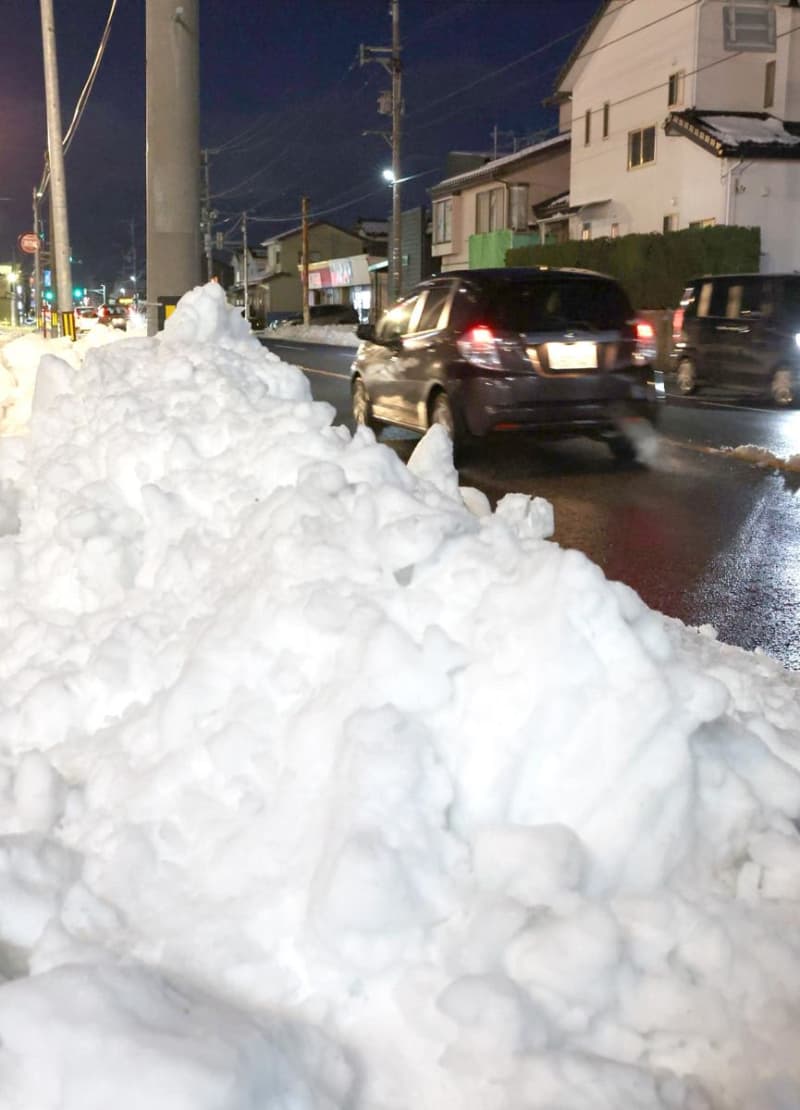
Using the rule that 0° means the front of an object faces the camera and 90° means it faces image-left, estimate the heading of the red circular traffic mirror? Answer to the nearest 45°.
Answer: approximately 0°

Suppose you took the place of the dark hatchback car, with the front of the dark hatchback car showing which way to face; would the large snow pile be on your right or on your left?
on your left

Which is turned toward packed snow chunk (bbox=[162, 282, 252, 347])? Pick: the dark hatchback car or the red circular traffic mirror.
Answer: the red circular traffic mirror

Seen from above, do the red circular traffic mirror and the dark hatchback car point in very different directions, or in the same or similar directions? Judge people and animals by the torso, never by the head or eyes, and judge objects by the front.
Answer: very different directions

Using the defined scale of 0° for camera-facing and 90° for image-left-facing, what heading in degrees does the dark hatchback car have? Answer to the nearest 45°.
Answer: approximately 135°

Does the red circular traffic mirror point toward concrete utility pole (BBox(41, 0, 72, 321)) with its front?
yes
